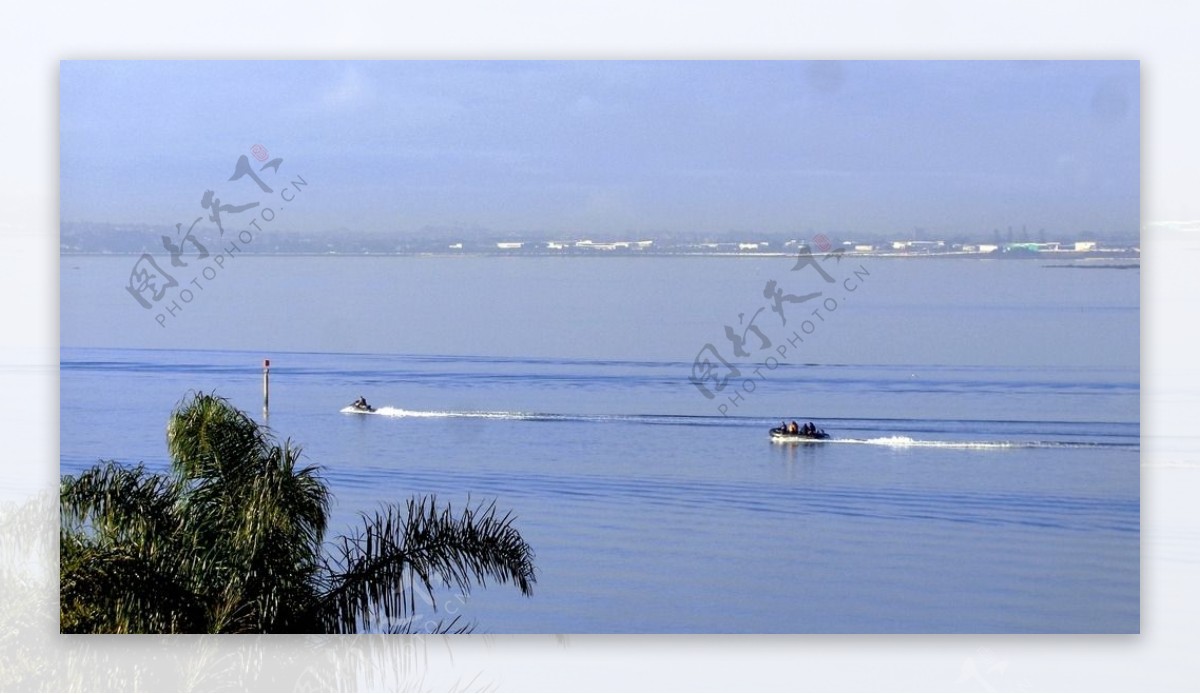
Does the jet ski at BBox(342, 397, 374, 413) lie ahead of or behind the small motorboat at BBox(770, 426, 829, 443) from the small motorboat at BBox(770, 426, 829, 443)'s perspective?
ahead

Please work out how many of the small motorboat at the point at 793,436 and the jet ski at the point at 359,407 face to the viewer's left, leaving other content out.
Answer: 2

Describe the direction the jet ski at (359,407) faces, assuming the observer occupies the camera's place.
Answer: facing to the left of the viewer

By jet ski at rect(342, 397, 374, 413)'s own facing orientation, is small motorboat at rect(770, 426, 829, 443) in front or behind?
behind

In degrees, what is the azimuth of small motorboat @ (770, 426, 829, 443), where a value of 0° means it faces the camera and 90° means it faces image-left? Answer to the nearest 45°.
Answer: approximately 90°
